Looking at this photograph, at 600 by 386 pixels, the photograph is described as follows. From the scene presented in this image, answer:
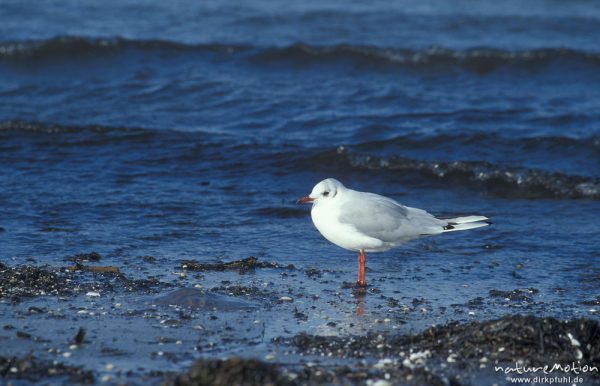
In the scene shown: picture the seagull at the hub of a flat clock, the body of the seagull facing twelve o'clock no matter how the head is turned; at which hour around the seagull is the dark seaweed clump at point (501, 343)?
The dark seaweed clump is roughly at 8 o'clock from the seagull.

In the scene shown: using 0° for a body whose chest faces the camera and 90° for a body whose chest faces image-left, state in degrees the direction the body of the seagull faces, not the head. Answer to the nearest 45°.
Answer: approximately 90°

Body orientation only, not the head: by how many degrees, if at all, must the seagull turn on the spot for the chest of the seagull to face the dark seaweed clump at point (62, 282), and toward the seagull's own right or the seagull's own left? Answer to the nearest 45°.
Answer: approximately 45° to the seagull's own left

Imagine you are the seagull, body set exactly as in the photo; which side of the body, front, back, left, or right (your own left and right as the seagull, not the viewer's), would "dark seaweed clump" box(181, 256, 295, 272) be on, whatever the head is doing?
front

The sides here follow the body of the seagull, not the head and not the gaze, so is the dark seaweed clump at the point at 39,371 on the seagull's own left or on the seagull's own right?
on the seagull's own left

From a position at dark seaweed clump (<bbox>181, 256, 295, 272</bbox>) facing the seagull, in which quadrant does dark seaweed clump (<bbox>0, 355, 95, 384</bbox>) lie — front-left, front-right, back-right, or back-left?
back-right
